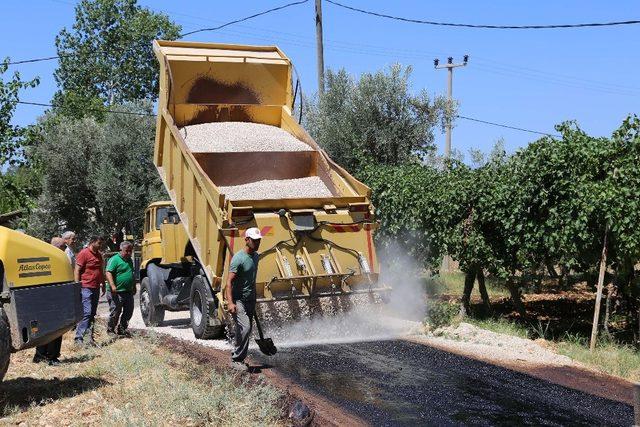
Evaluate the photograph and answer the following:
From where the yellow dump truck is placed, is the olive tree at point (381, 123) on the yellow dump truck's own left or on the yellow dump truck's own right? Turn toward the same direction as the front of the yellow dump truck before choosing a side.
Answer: on the yellow dump truck's own right

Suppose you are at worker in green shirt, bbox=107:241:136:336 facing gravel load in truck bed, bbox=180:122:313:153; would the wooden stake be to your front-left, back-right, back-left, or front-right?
front-right

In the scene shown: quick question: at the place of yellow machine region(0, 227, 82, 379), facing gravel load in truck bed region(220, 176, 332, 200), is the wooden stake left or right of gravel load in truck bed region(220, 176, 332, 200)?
right

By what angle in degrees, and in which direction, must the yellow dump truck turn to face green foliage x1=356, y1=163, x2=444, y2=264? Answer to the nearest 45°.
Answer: approximately 90° to its right

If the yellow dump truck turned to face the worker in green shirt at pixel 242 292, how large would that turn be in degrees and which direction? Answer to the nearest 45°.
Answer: approximately 135° to its left

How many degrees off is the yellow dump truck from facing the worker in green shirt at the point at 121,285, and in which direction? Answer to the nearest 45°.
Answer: approximately 45° to its left

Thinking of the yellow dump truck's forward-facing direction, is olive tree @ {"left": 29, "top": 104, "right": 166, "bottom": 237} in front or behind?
in front

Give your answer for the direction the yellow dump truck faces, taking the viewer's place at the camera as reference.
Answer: facing away from the viewer and to the left of the viewer

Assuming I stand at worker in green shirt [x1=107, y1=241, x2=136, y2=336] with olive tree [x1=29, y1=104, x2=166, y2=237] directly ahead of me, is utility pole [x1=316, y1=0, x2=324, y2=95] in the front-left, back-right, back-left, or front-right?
front-right

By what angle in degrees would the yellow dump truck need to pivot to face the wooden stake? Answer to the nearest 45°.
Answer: approximately 135° to its right

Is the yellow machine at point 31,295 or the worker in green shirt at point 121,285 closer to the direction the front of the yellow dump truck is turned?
the worker in green shirt
